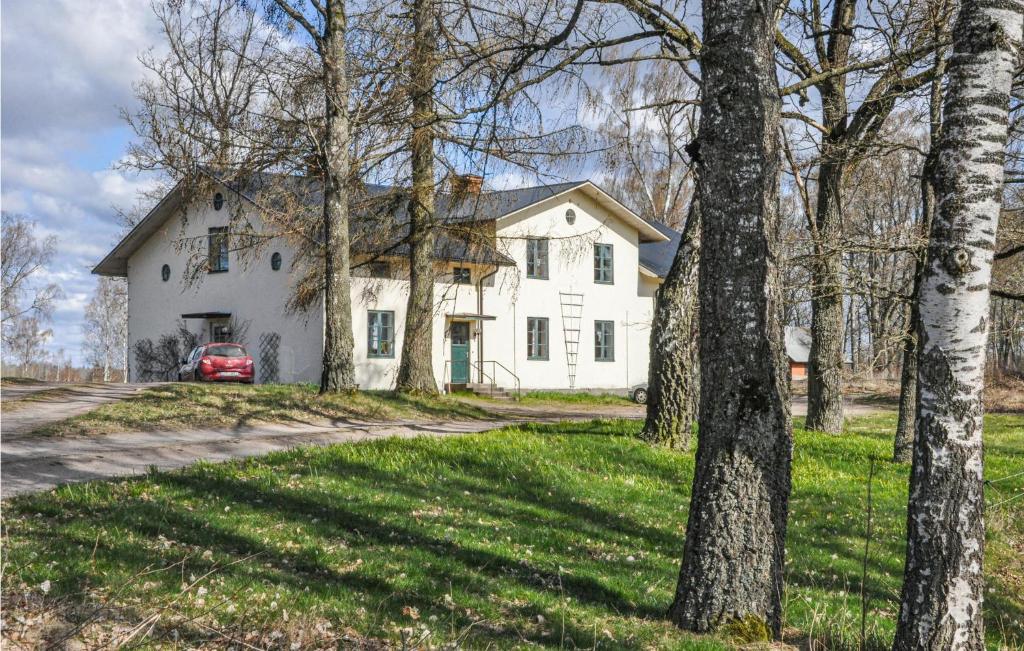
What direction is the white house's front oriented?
toward the camera

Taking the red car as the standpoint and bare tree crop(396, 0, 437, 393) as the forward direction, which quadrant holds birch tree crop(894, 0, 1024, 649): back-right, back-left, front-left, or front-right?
front-right

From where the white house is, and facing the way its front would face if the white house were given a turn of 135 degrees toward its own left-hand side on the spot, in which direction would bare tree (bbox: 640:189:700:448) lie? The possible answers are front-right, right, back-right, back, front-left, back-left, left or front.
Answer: back-right

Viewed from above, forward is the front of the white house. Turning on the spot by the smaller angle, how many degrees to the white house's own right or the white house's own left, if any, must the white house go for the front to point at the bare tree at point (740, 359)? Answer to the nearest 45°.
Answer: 0° — it already faces it

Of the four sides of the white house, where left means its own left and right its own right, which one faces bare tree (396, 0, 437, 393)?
front

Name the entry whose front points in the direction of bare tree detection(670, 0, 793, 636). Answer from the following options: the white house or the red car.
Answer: the white house
